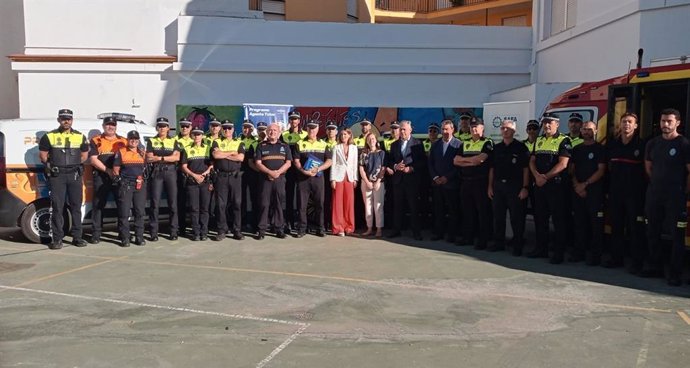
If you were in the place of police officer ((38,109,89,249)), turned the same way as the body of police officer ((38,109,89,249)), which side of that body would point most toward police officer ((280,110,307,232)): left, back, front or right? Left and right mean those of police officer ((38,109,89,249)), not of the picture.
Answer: left

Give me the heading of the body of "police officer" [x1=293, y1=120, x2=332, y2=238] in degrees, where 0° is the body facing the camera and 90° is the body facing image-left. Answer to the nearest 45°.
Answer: approximately 0°

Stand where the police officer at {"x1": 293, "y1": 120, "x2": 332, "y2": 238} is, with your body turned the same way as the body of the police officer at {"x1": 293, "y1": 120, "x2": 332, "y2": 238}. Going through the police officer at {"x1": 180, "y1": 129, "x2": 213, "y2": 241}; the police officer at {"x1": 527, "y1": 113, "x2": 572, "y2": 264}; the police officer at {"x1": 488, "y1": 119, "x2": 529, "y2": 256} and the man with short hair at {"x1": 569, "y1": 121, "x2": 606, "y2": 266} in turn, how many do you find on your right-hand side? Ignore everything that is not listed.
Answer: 1

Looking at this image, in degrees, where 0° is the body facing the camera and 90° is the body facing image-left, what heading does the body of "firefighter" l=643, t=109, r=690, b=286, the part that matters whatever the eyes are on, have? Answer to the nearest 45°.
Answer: approximately 45°

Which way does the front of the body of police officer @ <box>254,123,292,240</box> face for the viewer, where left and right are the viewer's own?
facing the viewer

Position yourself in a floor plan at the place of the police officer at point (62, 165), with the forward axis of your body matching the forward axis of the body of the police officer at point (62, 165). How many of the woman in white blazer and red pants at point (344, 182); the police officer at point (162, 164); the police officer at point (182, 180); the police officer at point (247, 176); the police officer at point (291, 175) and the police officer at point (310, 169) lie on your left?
6

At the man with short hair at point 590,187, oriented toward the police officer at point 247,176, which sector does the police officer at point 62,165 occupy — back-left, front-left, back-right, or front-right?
front-left

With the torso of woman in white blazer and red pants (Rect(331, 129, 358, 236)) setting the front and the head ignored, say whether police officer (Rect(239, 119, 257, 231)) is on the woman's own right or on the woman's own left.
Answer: on the woman's own right

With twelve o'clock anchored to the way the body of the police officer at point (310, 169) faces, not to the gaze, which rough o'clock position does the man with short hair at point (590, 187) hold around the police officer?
The man with short hair is roughly at 10 o'clock from the police officer.

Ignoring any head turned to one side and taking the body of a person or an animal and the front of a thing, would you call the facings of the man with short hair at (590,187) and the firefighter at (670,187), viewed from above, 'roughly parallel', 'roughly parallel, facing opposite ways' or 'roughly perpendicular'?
roughly parallel

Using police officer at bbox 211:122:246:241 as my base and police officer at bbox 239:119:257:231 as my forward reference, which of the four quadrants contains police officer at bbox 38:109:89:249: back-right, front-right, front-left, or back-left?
back-left

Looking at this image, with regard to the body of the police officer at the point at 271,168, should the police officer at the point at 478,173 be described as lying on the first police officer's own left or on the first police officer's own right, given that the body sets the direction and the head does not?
on the first police officer's own left

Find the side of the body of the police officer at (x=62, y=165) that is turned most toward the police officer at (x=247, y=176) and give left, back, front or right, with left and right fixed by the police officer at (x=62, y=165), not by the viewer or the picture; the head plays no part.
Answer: left

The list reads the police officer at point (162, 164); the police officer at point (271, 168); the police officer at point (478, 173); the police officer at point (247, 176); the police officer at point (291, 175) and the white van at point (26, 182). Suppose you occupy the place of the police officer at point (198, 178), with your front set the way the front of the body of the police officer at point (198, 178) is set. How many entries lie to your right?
2

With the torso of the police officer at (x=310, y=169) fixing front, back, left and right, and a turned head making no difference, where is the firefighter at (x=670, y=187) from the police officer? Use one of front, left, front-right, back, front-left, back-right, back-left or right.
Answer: front-left

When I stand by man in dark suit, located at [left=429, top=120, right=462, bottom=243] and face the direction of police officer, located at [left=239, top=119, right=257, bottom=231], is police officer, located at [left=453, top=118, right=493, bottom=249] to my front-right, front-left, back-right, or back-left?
back-left
